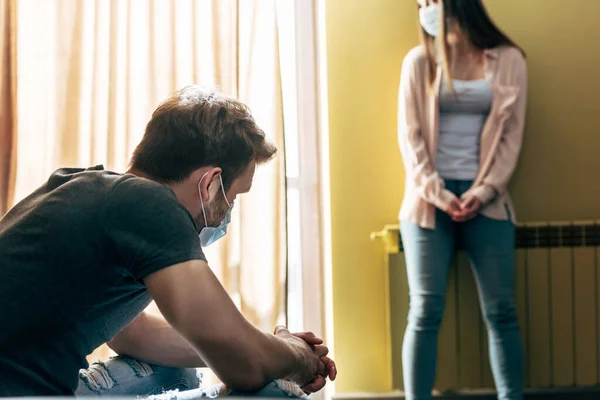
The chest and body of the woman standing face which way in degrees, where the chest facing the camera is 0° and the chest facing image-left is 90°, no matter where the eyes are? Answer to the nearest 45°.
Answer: approximately 0°

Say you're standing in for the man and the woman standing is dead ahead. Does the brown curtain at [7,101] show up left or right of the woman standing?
left

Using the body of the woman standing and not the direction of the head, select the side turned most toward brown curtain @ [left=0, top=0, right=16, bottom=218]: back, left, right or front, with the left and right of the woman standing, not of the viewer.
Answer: right

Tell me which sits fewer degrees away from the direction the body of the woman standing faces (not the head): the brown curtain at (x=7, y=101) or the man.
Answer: the man

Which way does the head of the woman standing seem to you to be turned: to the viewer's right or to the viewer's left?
to the viewer's left

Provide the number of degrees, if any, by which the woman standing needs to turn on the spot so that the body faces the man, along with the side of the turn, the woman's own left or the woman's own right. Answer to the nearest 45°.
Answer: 0° — they already face them
